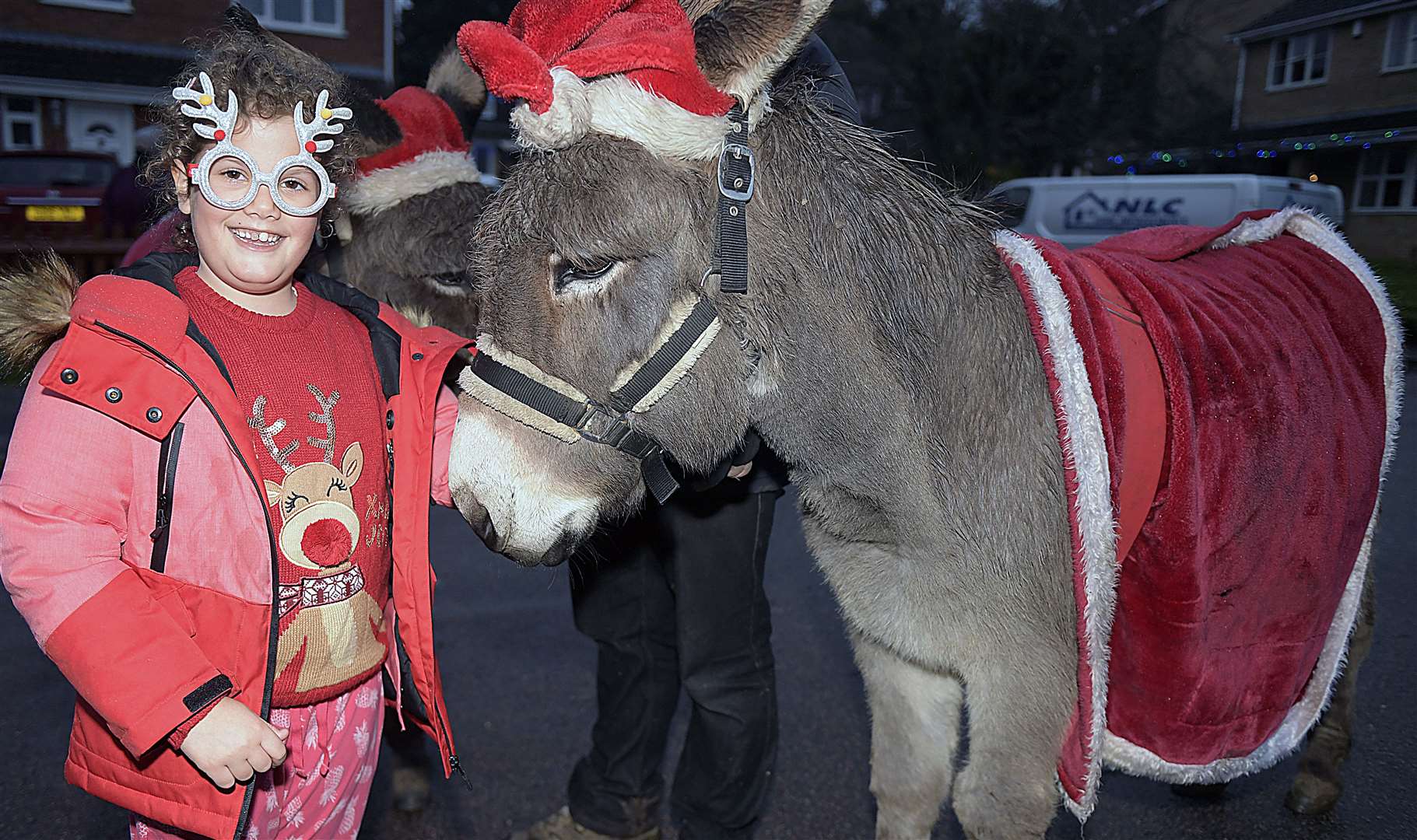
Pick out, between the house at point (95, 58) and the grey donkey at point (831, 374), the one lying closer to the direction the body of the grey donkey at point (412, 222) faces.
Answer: the grey donkey

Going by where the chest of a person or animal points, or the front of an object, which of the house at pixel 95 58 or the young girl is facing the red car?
the house

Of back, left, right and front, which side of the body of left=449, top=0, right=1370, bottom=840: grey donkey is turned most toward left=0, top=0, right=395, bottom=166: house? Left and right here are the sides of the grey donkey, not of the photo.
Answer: right

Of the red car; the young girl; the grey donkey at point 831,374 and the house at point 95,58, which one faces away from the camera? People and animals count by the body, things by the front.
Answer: the red car

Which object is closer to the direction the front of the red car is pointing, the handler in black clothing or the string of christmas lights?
the string of christmas lights

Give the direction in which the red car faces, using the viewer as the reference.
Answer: facing away from the viewer

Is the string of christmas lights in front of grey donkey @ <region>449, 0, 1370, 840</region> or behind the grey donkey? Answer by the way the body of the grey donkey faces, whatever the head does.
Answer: behind
